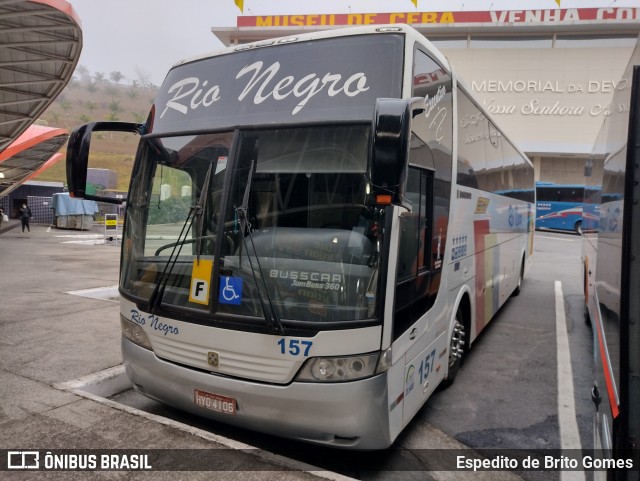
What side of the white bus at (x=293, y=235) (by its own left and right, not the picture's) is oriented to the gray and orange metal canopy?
right

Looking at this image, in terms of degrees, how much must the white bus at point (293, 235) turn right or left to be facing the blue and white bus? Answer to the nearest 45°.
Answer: approximately 180°

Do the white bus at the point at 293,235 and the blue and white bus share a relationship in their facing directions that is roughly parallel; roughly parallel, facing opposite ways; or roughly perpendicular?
roughly perpendicular

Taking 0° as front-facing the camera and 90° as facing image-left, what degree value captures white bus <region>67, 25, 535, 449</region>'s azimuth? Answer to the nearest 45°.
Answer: approximately 45°
